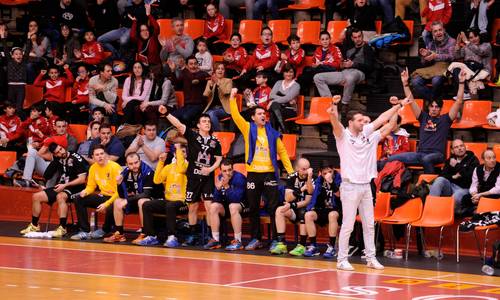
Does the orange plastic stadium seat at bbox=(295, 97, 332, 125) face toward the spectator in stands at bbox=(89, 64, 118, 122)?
no

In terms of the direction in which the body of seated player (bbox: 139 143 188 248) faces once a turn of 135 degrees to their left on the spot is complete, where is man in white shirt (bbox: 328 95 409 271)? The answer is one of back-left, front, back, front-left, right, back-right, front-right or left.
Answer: front-right

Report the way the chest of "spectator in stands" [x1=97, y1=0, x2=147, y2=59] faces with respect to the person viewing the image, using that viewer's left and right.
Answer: facing the viewer and to the left of the viewer

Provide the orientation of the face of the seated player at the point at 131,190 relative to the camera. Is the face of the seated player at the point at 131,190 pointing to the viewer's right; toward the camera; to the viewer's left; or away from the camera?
toward the camera

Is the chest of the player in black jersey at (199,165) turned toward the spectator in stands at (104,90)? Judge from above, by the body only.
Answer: no

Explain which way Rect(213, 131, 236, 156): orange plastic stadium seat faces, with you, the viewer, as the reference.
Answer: facing the viewer

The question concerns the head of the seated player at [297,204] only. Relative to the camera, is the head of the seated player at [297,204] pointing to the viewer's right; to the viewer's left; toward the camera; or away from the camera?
toward the camera

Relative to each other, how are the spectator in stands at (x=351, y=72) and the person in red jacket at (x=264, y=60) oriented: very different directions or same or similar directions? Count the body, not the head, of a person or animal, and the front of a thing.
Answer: same or similar directions

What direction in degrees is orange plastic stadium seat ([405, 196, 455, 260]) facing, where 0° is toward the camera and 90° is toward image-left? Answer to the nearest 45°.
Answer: approximately 45°

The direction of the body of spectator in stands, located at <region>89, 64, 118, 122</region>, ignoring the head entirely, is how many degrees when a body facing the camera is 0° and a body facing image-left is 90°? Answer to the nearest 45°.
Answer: approximately 315°

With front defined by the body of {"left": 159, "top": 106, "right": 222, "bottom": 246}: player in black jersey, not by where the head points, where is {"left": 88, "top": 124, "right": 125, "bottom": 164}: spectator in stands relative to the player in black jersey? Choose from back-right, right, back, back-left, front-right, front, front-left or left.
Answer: back-right

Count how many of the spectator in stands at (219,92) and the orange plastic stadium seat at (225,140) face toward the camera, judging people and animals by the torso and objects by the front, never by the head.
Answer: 2

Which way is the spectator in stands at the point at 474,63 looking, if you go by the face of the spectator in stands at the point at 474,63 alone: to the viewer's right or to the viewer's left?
to the viewer's left

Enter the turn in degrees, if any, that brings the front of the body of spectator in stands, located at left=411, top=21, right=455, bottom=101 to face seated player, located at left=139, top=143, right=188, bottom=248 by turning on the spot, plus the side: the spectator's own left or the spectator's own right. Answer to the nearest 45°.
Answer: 0° — they already face them

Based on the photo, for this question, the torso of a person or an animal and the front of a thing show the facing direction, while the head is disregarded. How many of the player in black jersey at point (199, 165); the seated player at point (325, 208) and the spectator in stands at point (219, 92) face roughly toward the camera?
3
